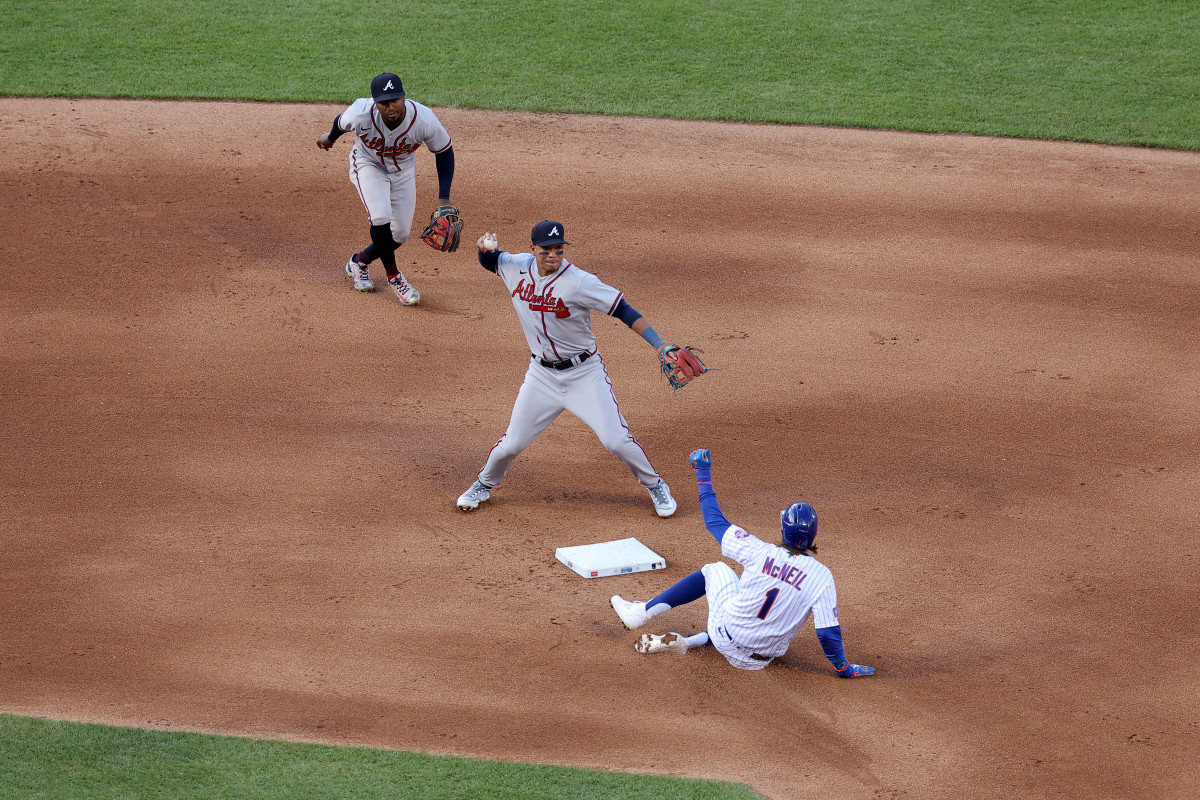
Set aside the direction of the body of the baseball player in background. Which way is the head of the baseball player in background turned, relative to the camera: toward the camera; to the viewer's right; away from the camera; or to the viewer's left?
toward the camera

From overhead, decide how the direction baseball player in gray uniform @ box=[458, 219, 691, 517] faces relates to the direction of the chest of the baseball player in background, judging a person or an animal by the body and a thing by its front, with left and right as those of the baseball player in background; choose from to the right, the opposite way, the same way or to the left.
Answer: the same way

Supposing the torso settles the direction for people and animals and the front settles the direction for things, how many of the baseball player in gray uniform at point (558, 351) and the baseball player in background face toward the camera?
2

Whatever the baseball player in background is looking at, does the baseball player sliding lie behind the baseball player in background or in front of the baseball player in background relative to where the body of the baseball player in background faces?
in front

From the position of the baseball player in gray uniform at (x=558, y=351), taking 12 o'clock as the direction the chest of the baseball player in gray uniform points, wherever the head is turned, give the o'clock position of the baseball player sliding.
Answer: The baseball player sliding is roughly at 11 o'clock from the baseball player in gray uniform.

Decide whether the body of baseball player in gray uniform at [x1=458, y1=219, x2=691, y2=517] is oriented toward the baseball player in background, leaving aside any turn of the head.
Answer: no

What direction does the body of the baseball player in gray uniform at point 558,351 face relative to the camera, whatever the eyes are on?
toward the camera

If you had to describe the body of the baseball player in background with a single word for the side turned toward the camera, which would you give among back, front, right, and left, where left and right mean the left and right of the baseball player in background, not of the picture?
front

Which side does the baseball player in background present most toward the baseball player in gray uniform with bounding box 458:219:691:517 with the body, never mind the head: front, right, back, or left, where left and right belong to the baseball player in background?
front

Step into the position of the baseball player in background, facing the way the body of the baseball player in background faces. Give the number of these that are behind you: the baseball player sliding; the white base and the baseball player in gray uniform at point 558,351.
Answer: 0
